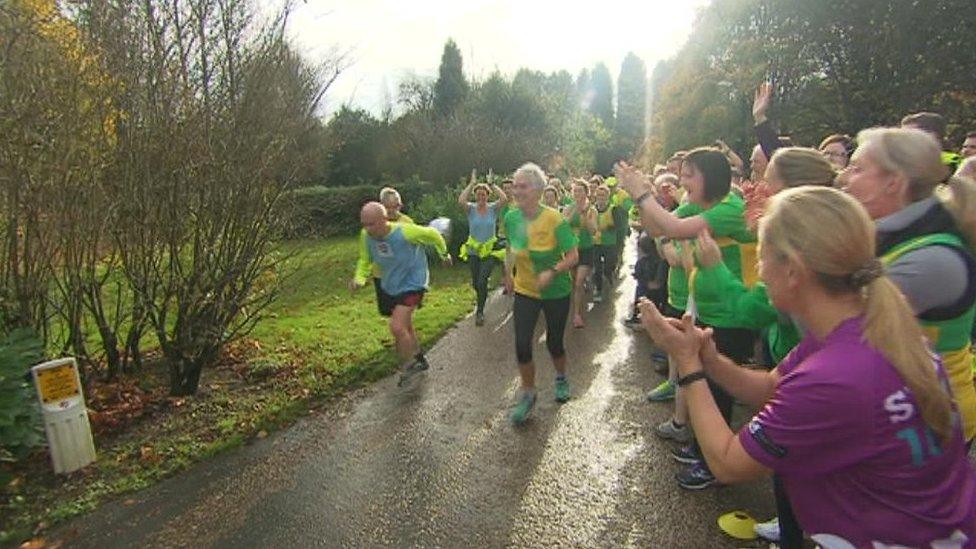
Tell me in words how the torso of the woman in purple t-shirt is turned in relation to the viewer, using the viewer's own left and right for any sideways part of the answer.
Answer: facing away from the viewer and to the left of the viewer

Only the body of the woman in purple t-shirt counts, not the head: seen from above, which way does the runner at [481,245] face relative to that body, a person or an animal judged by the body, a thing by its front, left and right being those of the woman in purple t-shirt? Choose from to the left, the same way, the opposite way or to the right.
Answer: the opposite way

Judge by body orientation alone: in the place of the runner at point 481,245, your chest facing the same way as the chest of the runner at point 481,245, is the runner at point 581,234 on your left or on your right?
on your left

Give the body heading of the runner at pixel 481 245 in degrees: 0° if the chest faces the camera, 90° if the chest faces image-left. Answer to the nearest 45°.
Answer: approximately 0°

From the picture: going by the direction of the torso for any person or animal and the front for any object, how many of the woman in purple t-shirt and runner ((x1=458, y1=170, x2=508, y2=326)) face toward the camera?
1

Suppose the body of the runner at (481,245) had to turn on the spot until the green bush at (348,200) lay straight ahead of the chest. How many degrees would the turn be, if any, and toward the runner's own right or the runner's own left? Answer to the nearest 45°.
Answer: approximately 180°

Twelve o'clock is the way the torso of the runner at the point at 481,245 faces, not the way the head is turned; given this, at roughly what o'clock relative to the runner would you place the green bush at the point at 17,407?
The green bush is roughly at 1 o'clock from the runner.

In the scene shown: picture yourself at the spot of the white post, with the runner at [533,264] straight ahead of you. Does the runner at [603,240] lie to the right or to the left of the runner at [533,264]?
left
